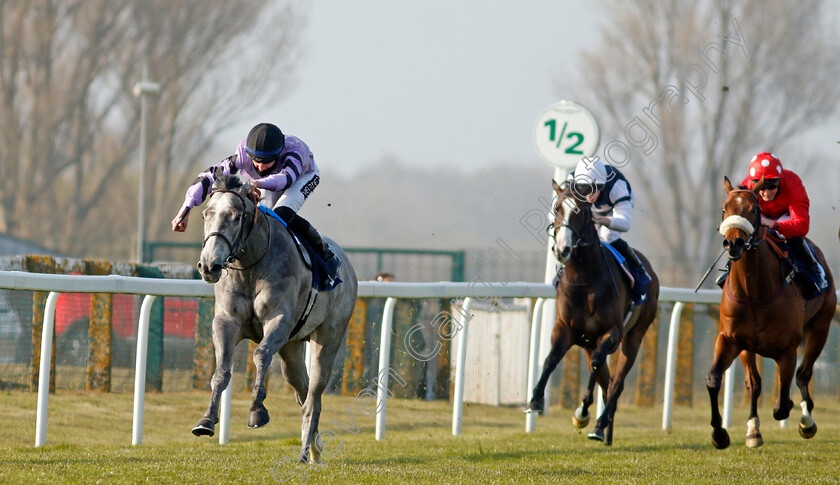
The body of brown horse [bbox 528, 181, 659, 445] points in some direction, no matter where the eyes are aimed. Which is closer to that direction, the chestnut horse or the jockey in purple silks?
the jockey in purple silks

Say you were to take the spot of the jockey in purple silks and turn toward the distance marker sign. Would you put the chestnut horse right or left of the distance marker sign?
right

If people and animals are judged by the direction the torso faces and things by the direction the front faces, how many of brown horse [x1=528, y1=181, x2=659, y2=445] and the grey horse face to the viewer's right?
0

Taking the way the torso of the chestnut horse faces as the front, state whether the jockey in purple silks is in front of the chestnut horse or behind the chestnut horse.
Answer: in front

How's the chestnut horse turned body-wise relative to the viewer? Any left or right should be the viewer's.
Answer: facing the viewer and to the left of the viewer

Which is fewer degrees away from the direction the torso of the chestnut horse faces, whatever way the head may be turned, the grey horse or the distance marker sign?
the grey horse

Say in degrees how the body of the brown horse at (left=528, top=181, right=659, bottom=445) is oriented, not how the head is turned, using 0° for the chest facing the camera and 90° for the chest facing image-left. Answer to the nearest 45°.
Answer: approximately 45°

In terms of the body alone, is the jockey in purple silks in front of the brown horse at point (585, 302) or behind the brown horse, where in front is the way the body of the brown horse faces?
in front
